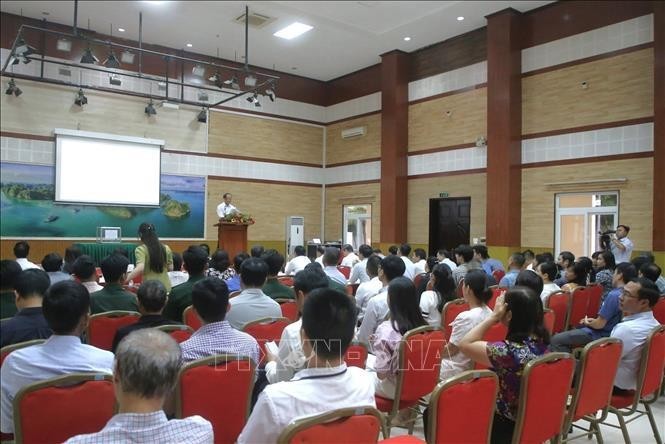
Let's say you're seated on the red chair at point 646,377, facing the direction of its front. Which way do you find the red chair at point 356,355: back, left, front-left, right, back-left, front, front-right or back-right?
left

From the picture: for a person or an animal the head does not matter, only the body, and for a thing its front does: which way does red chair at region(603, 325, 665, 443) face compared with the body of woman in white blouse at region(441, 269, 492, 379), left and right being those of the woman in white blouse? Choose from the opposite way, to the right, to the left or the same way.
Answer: the same way

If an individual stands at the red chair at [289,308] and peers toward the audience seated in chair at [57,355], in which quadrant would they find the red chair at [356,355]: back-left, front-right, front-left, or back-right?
front-left

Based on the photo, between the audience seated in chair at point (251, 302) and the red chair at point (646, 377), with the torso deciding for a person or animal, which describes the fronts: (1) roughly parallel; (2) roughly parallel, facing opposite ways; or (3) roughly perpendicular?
roughly parallel

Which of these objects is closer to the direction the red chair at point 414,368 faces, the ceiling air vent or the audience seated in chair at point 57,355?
the ceiling air vent

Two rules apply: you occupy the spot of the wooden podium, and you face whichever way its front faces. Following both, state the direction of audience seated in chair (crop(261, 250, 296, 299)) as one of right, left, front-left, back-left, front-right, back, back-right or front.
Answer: front

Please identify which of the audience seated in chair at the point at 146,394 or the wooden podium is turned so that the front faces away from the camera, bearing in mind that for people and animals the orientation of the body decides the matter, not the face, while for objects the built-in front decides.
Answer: the audience seated in chair

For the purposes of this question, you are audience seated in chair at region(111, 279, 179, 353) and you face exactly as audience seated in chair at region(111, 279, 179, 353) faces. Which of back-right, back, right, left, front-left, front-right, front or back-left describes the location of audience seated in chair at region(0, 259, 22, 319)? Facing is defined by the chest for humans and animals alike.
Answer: front-left

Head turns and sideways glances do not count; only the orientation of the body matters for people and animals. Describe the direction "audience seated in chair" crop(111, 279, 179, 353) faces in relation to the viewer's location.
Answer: facing away from the viewer

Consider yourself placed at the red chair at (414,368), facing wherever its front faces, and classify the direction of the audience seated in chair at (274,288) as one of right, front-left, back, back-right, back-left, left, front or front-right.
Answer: front

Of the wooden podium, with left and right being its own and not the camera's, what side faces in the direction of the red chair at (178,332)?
front

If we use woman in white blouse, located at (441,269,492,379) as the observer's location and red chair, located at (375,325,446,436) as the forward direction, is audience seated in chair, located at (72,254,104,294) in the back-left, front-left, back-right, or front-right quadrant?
front-right

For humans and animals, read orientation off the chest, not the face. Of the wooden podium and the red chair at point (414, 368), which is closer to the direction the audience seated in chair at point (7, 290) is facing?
the wooden podium

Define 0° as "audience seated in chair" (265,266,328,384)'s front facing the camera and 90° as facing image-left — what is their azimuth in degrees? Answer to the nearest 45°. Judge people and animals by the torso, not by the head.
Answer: approximately 135°

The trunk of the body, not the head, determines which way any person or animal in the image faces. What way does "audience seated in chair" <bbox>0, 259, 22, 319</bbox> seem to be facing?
away from the camera

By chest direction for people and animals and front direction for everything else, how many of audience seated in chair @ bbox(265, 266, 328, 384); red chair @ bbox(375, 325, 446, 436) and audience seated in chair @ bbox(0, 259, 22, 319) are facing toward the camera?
0

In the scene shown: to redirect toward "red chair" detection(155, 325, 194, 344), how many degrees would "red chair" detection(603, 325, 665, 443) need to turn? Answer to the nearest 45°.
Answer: approximately 90° to its left

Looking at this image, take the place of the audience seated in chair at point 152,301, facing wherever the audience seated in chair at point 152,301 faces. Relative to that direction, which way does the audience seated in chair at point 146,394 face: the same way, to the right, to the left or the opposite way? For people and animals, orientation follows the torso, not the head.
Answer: the same way

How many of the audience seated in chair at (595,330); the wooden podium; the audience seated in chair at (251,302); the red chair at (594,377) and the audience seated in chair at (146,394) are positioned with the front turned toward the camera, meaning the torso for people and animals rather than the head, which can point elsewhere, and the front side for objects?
1

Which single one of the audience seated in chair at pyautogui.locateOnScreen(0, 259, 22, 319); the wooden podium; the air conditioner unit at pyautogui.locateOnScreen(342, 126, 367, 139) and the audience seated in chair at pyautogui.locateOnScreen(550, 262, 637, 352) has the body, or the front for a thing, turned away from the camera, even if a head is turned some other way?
the audience seated in chair at pyautogui.locateOnScreen(0, 259, 22, 319)

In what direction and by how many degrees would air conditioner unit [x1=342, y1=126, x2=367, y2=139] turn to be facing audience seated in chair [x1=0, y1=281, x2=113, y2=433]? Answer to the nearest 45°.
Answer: approximately 45° to its left
